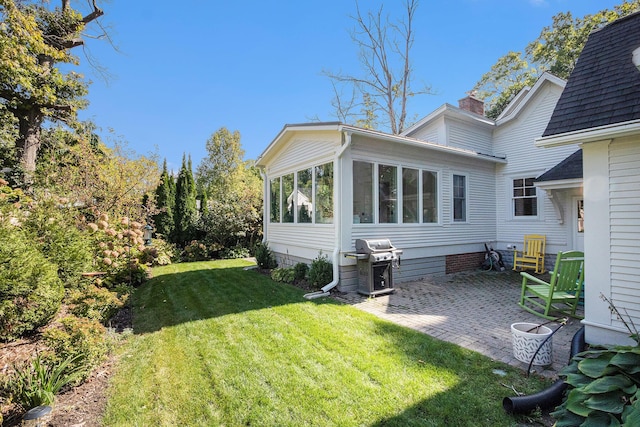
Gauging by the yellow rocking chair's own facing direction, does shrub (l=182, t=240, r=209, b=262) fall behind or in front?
in front

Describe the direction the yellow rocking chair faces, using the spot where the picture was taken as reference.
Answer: facing the viewer and to the left of the viewer

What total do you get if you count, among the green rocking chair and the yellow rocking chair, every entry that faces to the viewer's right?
0

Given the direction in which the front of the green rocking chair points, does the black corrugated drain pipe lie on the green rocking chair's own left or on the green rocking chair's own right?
on the green rocking chair's own left

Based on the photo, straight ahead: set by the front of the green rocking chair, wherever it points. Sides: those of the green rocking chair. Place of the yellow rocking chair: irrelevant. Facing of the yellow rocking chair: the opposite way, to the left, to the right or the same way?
to the left

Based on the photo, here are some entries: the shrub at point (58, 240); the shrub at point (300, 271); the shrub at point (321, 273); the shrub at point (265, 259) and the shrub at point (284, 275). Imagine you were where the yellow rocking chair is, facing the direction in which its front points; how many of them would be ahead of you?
5

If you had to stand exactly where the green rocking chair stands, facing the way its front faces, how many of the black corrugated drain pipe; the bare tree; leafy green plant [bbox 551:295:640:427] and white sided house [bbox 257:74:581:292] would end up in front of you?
2

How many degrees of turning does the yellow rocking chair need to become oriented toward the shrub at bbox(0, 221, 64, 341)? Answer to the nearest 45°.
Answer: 0° — it already faces it

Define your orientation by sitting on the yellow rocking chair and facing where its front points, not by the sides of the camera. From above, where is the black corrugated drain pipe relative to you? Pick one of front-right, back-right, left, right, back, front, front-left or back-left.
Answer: front-left
